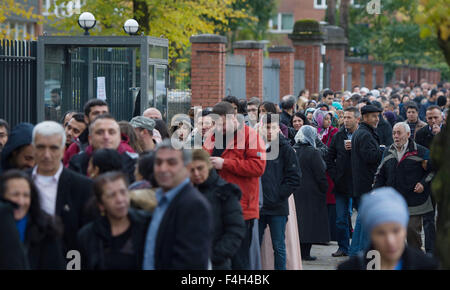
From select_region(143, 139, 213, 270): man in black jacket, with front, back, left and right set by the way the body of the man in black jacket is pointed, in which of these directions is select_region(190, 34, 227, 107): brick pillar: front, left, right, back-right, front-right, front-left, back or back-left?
back-right

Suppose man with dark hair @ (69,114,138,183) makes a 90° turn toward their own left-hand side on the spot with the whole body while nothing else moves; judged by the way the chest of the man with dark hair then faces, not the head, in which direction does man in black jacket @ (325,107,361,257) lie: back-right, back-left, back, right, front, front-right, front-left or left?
front-left

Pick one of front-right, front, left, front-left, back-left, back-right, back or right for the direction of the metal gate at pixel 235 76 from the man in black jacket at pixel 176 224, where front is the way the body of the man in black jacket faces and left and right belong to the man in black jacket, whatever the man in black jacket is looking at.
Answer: back-right

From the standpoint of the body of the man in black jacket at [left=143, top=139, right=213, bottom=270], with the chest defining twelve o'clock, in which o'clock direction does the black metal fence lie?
The black metal fence is roughly at 4 o'clock from the man in black jacket.

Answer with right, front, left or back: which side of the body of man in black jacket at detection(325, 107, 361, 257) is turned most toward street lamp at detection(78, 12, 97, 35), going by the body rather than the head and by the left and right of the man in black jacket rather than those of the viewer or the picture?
back

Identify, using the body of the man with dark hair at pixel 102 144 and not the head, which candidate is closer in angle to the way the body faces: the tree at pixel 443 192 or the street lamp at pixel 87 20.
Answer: the tree

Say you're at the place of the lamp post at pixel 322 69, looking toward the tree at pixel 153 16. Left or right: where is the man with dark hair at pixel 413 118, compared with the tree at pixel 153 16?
left

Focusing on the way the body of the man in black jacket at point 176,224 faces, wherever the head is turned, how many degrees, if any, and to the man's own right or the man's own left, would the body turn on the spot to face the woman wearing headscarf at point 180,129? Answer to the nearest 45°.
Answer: approximately 135° to the man's own right

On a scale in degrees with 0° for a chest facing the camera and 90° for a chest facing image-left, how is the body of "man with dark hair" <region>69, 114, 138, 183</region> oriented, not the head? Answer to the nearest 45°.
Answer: approximately 0°
